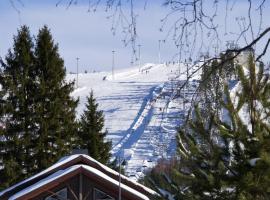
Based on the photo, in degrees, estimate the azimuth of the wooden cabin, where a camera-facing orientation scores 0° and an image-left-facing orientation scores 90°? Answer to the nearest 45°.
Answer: approximately 0°

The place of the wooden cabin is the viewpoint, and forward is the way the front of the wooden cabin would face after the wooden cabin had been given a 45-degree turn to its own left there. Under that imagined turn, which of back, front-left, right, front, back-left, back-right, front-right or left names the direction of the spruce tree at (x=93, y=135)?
back-left

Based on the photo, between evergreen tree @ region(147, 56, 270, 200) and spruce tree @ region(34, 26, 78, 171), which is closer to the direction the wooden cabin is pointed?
the evergreen tree

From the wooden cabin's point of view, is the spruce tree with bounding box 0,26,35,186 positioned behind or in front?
behind

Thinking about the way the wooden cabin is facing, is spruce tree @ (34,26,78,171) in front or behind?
behind
